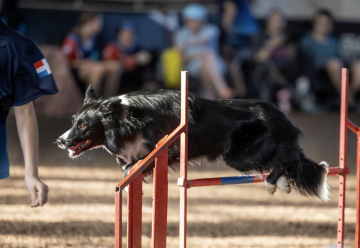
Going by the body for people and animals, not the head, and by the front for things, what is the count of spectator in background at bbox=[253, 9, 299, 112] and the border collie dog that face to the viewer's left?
1

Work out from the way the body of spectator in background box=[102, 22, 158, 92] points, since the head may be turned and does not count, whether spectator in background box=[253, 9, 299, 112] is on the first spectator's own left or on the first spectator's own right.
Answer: on the first spectator's own left

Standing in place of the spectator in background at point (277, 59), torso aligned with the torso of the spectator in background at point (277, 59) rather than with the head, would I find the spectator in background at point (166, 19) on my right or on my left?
on my right

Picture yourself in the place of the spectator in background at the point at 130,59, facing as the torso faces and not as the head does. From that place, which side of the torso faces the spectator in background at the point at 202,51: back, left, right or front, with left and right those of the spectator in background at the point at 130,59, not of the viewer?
left

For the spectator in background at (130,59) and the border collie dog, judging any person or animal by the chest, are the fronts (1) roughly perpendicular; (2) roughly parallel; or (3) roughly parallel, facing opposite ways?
roughly perpendicular

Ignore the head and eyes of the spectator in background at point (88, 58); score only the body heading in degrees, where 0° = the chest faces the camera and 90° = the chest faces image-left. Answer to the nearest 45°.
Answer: approximately 315°

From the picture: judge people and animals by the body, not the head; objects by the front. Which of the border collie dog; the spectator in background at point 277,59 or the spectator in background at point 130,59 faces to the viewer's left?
the border collie dog

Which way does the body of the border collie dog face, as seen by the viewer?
to the viewer's left
